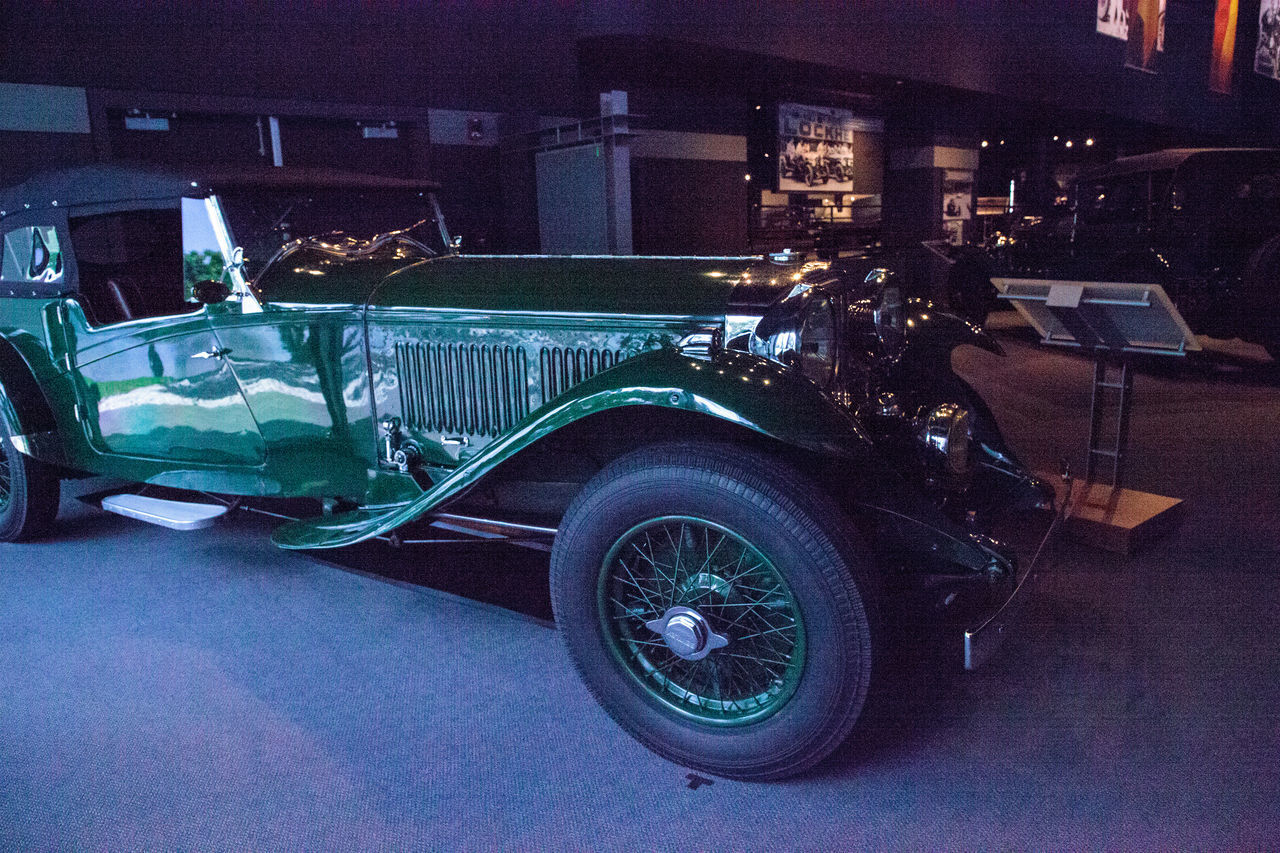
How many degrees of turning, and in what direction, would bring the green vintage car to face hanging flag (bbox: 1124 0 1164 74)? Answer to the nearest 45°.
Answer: approximately 90° to its left

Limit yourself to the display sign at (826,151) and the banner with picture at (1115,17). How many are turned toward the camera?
2

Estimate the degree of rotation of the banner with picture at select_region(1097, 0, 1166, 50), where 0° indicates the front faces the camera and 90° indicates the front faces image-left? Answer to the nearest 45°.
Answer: approximately 0°

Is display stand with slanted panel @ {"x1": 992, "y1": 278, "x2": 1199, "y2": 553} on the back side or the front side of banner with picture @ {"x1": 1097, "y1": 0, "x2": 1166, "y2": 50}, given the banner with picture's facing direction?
on the front side

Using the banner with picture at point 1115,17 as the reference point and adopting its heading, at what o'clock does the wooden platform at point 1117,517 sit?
The wooden platform is roughly at 12 o'clock from the banner with picture.

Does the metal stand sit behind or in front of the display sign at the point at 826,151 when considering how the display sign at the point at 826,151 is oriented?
in front

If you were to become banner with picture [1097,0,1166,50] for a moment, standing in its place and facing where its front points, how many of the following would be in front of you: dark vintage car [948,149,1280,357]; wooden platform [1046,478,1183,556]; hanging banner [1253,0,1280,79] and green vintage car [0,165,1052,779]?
3

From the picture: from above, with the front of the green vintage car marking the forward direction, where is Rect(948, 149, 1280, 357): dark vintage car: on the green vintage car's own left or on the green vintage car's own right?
on the green vintage car's own left
